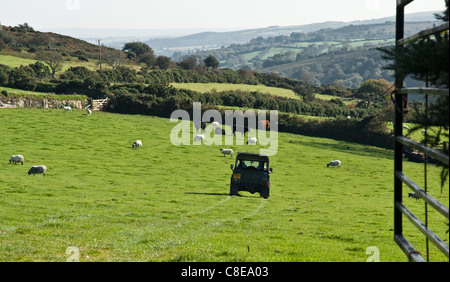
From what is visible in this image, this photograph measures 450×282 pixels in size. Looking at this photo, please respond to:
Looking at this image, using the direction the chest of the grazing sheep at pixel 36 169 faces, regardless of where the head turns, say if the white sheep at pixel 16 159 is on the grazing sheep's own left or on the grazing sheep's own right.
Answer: on the grazing sheep's own right

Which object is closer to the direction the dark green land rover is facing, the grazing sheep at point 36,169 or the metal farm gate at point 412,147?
the grazing sheep

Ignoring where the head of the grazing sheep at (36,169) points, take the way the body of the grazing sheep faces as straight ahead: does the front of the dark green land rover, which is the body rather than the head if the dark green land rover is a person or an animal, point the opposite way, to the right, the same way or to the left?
to the right

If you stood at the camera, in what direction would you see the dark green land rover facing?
facing away from the viewer

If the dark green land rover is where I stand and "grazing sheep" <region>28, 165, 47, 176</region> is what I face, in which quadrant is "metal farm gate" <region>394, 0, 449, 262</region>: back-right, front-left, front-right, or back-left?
back-left

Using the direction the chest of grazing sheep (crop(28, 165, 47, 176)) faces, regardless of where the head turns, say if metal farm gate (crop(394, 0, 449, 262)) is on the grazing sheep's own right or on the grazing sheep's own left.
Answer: on the grazing sheep's own left

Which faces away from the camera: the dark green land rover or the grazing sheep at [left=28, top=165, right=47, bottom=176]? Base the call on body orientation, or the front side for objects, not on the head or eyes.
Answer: the dark green land rover

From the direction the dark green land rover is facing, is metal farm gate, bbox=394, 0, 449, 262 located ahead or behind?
behind

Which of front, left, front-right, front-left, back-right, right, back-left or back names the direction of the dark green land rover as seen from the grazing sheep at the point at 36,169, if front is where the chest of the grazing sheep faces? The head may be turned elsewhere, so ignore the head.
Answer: back-left

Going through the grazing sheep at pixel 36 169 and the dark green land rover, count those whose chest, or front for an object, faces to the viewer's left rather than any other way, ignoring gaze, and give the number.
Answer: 1

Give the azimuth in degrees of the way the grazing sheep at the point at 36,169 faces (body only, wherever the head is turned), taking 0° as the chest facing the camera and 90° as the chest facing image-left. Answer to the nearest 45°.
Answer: approximately 90°
